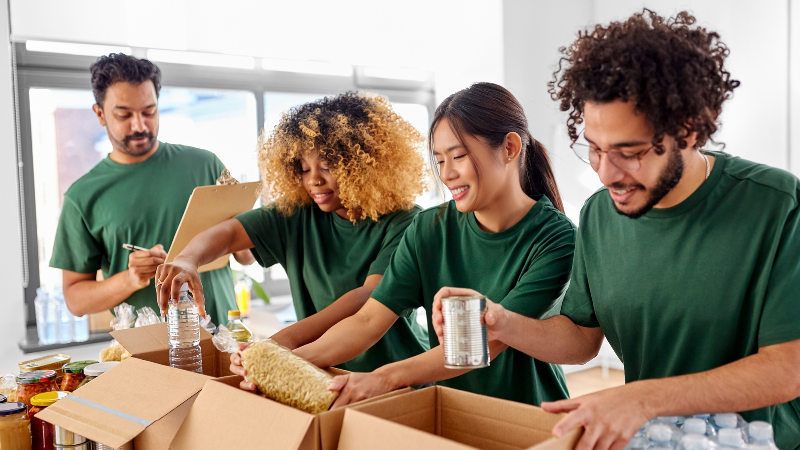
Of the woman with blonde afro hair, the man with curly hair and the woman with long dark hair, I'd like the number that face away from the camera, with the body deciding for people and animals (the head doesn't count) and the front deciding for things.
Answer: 0

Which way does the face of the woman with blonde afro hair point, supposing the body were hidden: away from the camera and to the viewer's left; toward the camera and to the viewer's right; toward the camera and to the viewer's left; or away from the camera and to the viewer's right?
toward the camera and to the viewer's left

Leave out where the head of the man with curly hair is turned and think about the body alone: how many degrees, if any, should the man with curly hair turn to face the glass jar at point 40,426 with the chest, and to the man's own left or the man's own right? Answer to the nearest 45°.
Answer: approximately 45° to the man's own right

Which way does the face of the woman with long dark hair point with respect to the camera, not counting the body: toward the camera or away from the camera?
toward the camera

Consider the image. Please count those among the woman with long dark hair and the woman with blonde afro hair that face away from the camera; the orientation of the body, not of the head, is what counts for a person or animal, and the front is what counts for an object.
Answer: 0

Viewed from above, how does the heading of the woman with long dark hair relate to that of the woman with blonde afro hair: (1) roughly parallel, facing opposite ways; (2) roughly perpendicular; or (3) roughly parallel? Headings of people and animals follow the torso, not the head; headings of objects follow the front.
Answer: roughly parallel

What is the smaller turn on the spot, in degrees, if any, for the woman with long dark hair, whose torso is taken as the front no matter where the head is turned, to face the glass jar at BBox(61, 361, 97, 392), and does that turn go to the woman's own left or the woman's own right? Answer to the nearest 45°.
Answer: approximately 45° to the woman's own right

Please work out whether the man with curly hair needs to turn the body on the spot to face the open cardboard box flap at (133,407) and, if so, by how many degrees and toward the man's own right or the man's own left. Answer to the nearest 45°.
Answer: approximately 45° to the man's own right

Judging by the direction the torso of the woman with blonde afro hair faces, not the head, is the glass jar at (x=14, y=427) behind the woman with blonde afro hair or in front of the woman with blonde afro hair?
in front

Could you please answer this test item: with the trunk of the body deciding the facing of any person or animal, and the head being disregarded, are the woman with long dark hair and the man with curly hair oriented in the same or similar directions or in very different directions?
same or similar directions

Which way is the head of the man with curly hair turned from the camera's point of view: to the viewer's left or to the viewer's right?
to the viewer's left

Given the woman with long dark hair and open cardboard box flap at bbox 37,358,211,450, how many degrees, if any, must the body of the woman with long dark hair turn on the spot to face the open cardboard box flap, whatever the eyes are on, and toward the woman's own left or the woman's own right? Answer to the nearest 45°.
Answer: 0° — they already face it

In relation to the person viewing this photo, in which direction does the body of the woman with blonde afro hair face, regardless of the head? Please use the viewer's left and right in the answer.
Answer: facing the viewer and to the left of the viewer

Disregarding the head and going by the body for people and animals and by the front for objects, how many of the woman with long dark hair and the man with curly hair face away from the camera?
0
